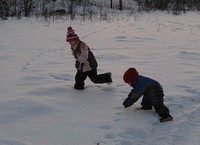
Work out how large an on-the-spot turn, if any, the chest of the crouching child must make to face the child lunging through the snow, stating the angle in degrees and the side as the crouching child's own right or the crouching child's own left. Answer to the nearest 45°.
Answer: approximately 45° to the crouching child's own right

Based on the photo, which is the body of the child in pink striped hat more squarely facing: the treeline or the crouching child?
the crouching child

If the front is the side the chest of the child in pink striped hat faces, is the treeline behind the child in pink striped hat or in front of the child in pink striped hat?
behind

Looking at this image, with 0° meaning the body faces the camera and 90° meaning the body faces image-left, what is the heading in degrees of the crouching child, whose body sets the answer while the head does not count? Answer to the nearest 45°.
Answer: approximately 90°

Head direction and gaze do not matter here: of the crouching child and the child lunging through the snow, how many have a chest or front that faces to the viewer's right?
0

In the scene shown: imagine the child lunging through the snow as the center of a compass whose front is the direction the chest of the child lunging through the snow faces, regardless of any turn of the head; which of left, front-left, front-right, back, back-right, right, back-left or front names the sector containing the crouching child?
left

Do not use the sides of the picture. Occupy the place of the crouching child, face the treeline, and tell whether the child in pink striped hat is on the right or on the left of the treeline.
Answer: left

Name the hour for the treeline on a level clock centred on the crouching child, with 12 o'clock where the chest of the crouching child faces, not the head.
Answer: The treeline is roughly at 3 o'clock from the crouching child.

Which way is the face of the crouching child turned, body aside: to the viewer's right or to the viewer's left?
to the viewer's left

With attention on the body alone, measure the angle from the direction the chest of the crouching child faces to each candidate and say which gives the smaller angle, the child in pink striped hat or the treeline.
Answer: the child in pink striped hat
